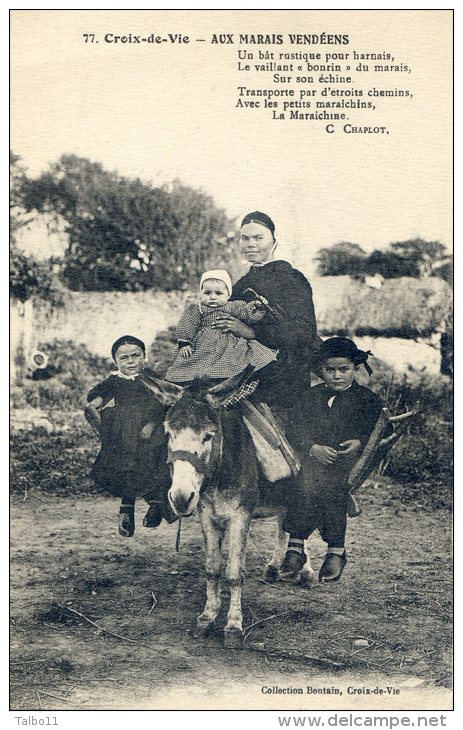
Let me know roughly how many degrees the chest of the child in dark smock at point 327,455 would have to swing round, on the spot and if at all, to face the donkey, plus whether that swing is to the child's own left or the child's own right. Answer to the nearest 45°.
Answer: approximately 45° to the child's own right

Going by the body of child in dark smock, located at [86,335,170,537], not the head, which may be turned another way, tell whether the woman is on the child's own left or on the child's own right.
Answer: on the child's own left

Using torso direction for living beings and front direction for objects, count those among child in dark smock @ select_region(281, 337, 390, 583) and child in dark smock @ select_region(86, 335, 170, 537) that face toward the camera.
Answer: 2

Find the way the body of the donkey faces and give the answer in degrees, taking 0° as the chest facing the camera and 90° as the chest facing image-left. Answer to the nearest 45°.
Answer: approximately 45°

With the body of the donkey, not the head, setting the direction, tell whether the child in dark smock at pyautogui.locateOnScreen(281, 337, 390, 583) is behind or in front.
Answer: behind

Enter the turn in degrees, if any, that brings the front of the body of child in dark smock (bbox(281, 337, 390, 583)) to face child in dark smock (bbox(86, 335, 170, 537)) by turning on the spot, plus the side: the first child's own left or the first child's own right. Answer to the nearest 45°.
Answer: approximately 90° to the first child's own right
